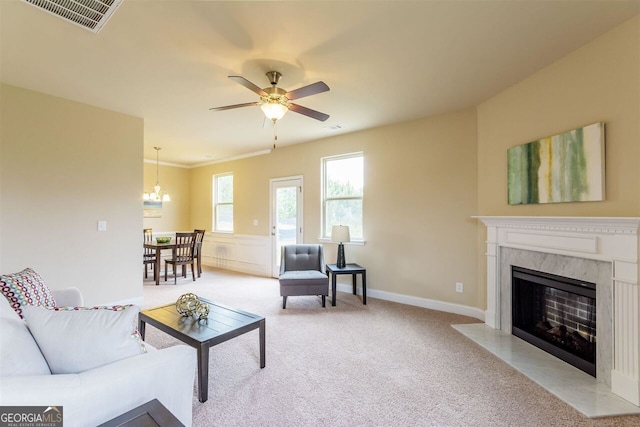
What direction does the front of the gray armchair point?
toward the camera

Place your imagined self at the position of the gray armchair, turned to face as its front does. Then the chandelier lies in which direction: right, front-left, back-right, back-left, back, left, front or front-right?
back-right

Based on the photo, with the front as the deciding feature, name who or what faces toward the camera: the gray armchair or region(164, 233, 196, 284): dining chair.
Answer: the gray armchair

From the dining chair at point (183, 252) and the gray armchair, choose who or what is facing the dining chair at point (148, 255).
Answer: the dining chair at point (183, 252)

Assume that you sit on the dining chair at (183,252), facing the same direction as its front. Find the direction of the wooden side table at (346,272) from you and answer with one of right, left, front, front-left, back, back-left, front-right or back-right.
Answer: back

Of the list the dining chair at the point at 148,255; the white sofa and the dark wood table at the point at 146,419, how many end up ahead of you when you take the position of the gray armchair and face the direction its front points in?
2

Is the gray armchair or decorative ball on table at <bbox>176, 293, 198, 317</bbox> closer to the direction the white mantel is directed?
the decorative ball on table

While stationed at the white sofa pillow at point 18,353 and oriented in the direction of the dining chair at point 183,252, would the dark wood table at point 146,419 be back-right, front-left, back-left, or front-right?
back-right

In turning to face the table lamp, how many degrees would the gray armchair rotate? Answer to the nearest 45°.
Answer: approximately 90° to its left

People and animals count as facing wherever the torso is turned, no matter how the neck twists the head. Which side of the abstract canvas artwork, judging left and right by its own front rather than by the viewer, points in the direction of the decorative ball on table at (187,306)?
front

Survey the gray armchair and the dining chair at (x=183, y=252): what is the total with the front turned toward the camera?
1

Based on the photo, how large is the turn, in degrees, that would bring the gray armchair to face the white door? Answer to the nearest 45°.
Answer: approximately 180°

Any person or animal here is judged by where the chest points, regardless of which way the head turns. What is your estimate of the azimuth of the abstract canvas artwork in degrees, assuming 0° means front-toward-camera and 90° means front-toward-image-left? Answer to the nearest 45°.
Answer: approximately 45°

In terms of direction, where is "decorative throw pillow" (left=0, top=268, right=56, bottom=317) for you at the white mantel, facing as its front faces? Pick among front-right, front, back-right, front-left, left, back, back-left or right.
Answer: front

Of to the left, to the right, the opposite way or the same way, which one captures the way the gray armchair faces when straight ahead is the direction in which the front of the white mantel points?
to the left

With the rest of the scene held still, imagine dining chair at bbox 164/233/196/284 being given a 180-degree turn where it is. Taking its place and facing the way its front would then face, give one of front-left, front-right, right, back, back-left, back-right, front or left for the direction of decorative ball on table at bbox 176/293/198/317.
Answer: front-right

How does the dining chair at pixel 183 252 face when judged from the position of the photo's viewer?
facing away from the viewer and to the left of the viewer

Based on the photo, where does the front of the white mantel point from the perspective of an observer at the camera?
facing the viewer and to the left of the viewer

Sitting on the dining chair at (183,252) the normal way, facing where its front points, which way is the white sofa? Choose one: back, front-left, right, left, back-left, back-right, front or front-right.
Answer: back-left
